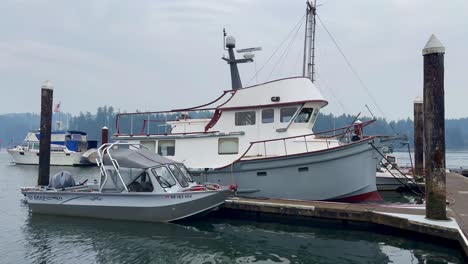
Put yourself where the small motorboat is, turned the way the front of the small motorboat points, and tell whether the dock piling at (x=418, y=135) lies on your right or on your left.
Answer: on your left

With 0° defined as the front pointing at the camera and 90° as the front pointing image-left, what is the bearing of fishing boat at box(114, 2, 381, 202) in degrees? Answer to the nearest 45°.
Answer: approximately 315°

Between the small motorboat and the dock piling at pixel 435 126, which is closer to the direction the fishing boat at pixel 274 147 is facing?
the dock piling

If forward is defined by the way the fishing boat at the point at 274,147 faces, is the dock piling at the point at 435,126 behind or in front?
in front

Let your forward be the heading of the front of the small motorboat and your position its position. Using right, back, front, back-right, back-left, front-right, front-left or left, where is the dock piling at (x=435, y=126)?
front

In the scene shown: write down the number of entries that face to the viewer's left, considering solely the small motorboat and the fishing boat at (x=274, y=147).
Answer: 0

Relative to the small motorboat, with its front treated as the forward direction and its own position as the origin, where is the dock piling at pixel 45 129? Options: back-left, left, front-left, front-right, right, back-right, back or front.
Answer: back

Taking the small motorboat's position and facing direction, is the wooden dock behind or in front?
in front

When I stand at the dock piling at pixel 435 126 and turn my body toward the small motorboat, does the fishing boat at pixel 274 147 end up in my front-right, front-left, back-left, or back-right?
front-right
